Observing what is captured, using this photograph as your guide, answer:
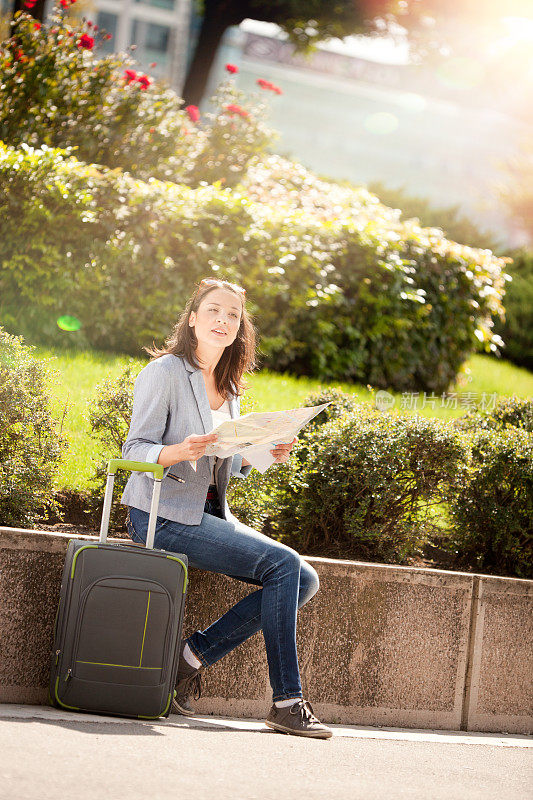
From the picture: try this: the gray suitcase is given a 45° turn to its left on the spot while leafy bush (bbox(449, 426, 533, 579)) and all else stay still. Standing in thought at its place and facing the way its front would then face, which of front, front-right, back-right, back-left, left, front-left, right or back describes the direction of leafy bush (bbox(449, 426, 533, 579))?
left

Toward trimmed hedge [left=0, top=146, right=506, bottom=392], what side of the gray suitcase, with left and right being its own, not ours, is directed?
back

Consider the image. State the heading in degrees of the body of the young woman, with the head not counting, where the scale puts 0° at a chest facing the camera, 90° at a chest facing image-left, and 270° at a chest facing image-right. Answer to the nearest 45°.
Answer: approximately 315°

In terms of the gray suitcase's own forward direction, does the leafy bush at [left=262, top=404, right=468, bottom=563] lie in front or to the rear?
to the rear

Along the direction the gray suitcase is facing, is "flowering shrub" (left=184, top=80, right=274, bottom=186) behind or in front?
behind

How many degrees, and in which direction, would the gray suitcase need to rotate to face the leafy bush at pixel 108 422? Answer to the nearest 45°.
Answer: approximately 180°

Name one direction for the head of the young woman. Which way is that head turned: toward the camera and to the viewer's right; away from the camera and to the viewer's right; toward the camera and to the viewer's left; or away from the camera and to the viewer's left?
toward the camera and to the viewer's right

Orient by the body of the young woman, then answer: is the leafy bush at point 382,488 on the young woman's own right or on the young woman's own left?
on the young woman's own left

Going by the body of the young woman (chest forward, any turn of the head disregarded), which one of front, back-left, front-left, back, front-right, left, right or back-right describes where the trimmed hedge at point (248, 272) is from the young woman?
back-left
